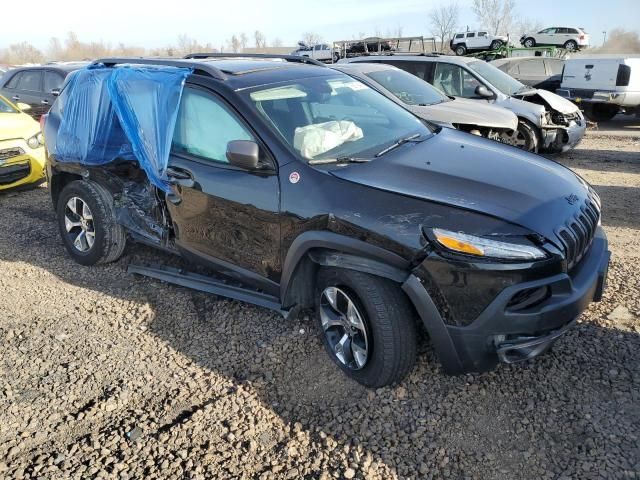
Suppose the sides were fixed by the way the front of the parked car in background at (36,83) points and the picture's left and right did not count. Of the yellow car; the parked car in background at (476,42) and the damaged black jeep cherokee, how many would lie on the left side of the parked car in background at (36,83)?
1

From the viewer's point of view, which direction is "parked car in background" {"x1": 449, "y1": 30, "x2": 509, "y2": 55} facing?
to the viewer's right

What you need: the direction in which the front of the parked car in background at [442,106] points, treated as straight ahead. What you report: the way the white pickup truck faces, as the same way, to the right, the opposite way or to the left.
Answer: to the left

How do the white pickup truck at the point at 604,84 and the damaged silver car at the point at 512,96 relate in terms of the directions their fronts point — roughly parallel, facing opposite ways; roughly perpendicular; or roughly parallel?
roughly perpendicular

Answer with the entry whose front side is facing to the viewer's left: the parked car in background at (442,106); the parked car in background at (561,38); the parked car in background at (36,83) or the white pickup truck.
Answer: the parked car in background at (561,38)

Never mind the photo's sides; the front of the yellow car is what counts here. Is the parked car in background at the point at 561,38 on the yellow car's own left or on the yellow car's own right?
on the yellow car's own left

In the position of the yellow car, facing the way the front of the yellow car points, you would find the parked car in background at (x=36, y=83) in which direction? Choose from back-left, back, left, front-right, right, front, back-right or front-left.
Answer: back-left

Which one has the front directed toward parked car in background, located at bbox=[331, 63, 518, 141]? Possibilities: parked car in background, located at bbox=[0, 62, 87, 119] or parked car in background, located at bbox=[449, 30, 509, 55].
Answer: parked car in background, located at bbox=[0, 62, 87, 119]

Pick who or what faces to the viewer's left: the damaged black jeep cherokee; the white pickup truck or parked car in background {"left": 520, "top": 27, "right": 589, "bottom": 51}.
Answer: the parked car in background
